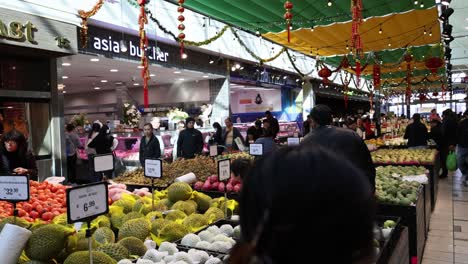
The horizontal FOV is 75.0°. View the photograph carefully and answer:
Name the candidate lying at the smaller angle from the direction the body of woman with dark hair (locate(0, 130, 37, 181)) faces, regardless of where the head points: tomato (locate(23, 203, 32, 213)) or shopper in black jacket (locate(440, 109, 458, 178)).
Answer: the tomato

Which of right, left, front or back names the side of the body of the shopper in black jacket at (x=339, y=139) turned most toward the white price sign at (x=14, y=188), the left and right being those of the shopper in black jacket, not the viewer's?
left

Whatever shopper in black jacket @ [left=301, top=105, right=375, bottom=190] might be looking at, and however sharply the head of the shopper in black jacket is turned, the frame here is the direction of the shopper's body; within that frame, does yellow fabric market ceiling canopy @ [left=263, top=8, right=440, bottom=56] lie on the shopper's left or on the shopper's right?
on the shopper's right

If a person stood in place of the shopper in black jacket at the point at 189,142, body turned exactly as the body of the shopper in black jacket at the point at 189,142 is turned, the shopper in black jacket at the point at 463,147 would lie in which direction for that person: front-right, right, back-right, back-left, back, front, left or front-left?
left

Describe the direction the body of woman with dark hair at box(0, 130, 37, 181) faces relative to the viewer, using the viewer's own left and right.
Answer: facing the viewer and to the left of the viewer

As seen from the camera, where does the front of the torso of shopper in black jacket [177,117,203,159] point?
toward the camera
